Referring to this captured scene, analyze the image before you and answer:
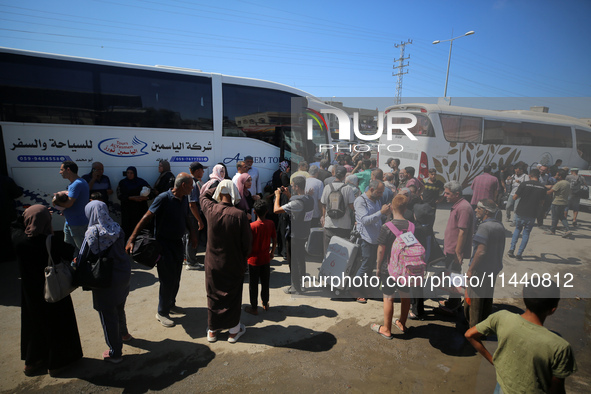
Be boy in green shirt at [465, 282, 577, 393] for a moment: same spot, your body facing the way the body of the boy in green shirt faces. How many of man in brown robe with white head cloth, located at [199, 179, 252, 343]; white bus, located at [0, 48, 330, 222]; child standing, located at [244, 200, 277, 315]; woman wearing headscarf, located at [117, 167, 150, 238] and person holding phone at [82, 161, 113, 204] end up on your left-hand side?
5

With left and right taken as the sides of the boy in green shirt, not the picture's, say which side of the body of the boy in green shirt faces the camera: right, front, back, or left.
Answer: back

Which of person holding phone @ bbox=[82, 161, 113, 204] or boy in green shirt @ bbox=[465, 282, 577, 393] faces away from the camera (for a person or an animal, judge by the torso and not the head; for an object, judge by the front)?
the boy in green shirt

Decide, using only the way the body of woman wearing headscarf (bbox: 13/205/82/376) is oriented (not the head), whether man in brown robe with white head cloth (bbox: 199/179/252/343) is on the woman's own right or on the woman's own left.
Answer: on the woman's own right

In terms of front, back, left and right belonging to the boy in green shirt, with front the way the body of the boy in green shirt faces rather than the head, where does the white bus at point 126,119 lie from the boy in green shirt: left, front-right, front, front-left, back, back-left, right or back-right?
left

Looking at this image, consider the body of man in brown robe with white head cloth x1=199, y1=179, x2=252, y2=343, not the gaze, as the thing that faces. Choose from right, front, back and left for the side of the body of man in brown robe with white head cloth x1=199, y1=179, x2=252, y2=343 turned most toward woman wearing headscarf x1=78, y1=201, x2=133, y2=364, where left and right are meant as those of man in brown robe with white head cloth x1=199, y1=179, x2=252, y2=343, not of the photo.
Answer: left

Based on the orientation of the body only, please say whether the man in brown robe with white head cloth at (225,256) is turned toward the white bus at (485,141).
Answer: no

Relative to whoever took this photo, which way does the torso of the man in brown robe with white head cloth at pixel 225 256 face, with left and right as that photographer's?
facing away from the viewer
